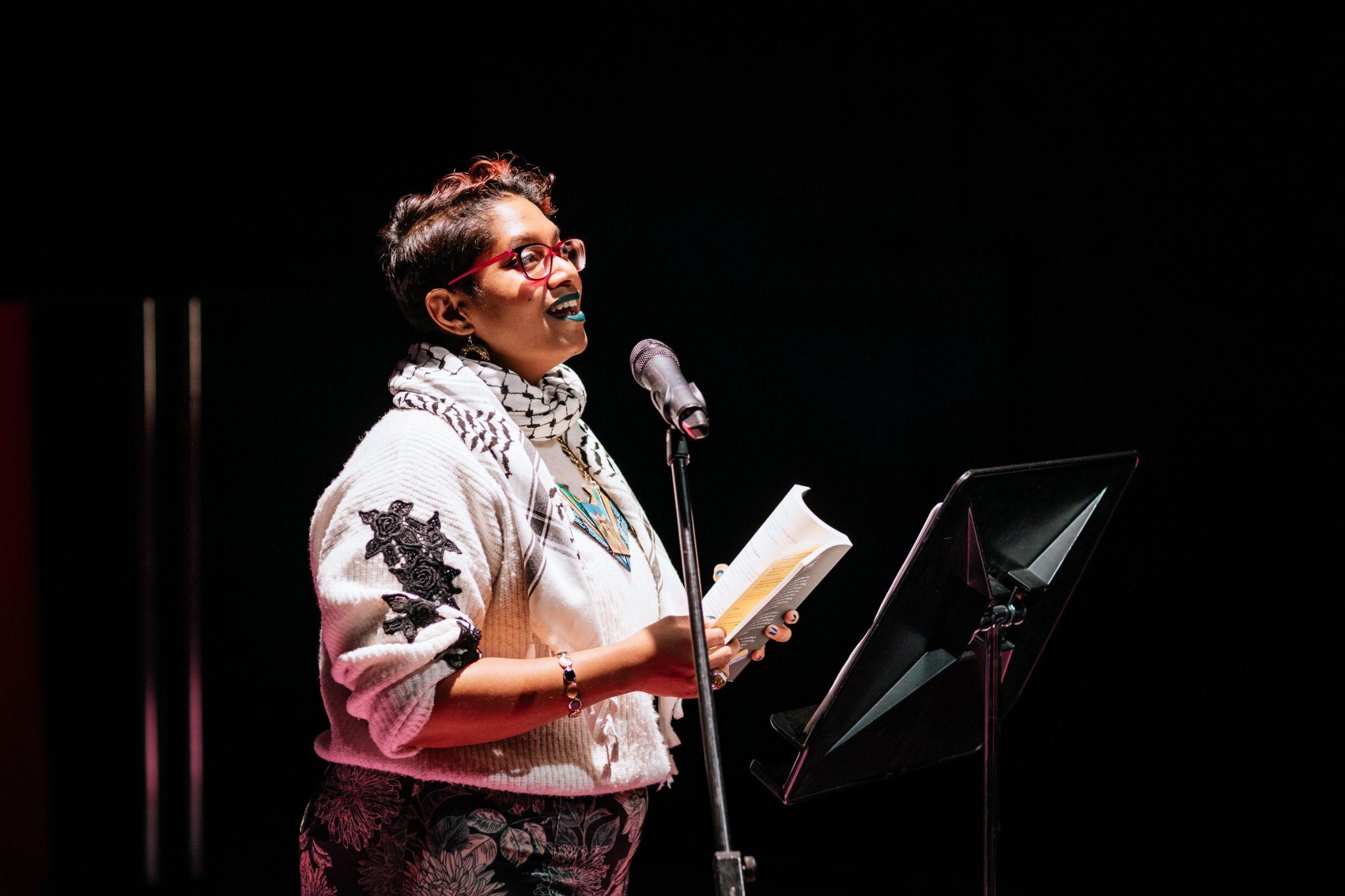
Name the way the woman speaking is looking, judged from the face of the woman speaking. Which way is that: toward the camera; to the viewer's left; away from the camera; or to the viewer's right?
to the viewer's right

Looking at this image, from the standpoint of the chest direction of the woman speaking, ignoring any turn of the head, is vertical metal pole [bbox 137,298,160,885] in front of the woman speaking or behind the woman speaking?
behind

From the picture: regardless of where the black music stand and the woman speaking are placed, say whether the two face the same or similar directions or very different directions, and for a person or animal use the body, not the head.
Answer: very different directions

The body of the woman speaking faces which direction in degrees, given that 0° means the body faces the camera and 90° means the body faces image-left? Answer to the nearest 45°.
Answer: approximately 315°

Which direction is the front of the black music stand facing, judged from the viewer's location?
facing away from the viewer and to the left of the viewer
